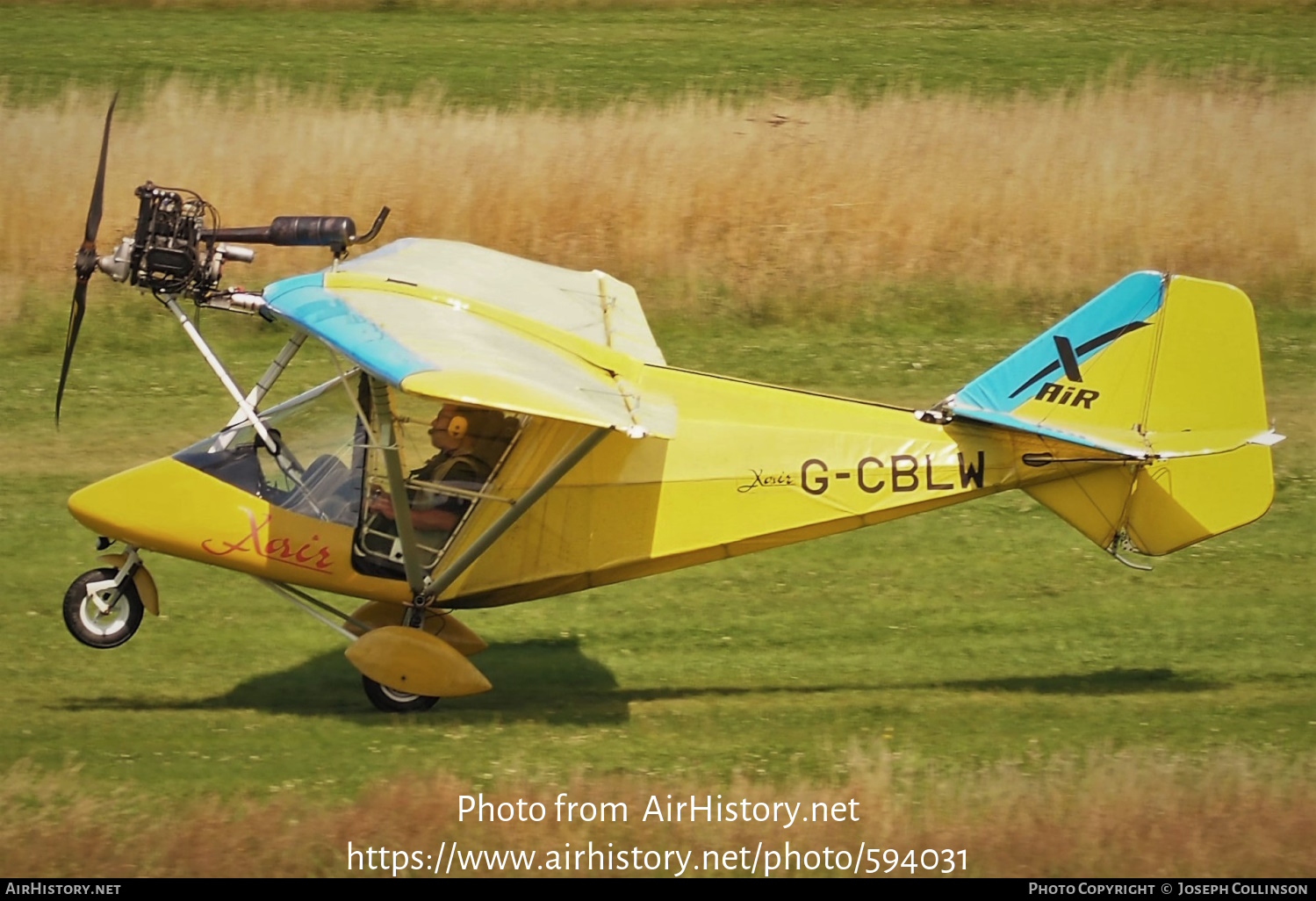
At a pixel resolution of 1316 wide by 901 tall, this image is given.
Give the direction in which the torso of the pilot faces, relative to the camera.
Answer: to the viewer's left

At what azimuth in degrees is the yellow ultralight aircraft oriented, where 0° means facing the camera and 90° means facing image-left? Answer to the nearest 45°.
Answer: approximately 90°

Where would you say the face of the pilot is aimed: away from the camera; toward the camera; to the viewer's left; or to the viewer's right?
to the viewer's left
